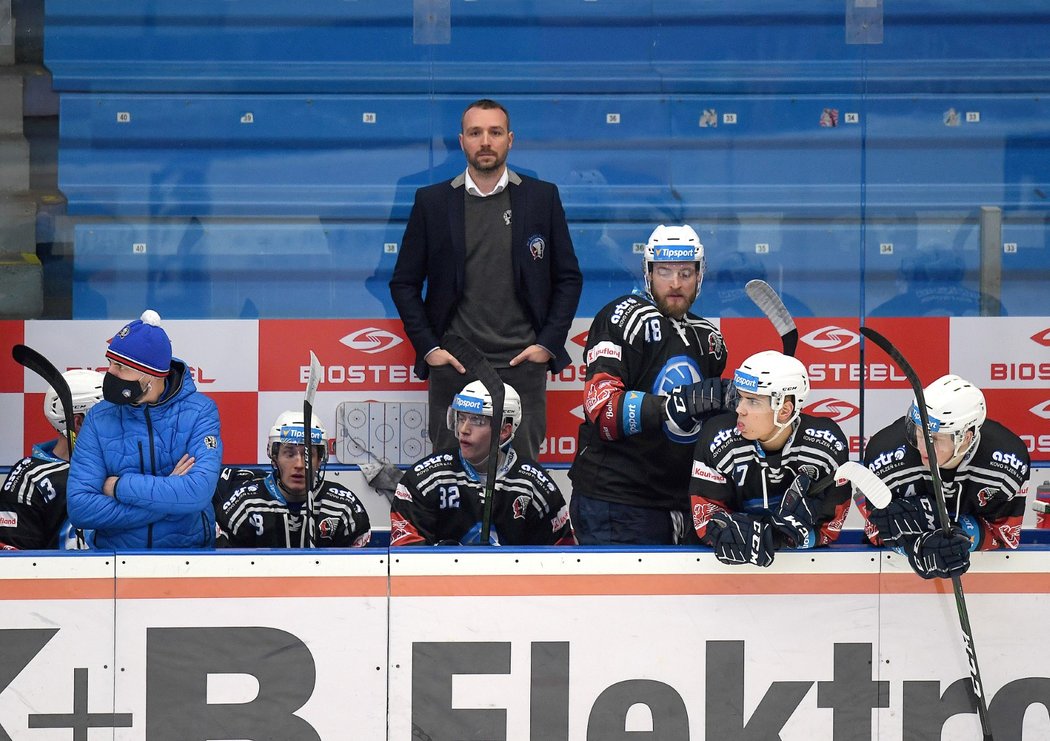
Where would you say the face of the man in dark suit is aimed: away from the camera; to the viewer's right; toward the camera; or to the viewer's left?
toward the camera

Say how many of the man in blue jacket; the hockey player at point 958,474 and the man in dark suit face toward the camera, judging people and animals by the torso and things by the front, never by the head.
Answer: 3

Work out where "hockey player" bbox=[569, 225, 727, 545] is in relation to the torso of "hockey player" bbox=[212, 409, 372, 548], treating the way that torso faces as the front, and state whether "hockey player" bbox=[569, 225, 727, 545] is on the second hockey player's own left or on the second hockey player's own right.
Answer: on the second hockey player's own left

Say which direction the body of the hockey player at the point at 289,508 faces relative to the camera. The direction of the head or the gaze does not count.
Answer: toward the camera

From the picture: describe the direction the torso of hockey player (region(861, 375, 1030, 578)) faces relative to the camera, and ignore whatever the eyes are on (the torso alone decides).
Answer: toward the camera

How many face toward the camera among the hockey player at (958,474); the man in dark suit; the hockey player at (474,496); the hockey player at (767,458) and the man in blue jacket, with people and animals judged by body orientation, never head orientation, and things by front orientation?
5

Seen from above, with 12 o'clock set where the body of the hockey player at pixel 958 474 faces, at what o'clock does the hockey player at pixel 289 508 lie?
the hockey player at pixel 289 508 is roughly at 3 o'clock from the hockey player at pixel 958 474.

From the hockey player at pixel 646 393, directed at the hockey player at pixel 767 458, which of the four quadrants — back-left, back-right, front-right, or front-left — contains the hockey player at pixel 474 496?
back-right

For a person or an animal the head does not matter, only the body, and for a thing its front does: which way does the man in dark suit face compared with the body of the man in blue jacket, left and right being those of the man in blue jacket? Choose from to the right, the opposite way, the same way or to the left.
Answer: the same way

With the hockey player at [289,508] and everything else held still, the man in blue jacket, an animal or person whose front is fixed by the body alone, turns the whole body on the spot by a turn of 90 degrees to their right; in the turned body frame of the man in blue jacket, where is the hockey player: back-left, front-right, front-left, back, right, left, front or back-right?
back-right

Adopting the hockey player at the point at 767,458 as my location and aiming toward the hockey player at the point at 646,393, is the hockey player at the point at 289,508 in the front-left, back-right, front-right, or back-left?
front-left

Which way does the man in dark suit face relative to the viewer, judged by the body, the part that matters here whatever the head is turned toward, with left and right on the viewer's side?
facing the viewer
